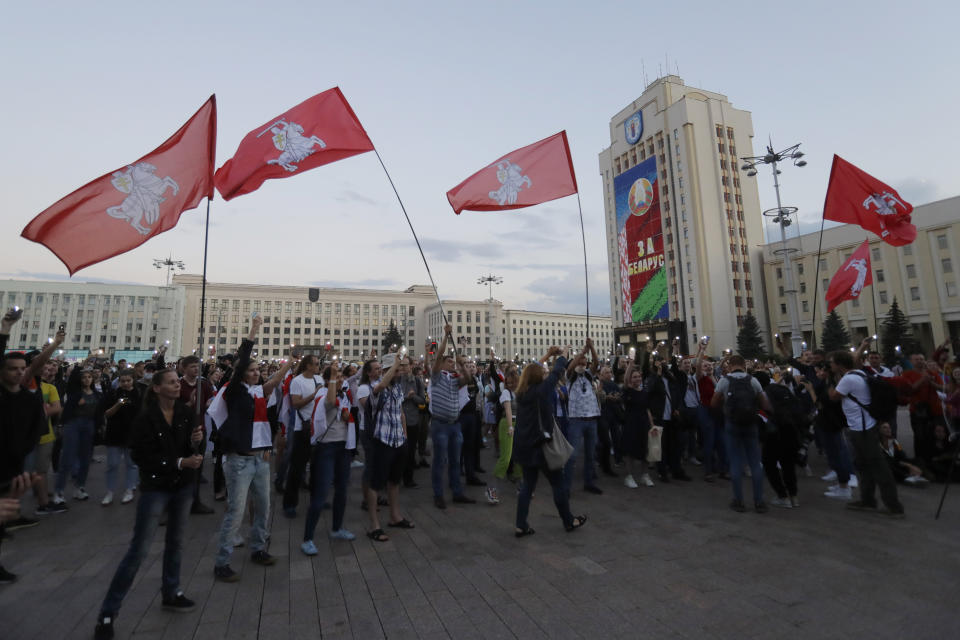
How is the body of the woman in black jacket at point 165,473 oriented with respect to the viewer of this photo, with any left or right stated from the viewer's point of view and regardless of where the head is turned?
facing the viewer and to the right of the viewer

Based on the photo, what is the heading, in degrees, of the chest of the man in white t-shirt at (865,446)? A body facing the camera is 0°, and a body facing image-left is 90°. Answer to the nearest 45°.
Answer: approximately 90°

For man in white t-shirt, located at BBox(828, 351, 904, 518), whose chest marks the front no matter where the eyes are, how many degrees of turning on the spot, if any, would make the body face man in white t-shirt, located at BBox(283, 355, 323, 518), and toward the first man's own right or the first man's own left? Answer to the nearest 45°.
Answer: approximately 45° to the first man's own left

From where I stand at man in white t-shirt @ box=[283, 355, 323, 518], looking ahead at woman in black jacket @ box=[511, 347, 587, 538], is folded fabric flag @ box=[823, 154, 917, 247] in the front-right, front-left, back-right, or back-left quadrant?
front-left

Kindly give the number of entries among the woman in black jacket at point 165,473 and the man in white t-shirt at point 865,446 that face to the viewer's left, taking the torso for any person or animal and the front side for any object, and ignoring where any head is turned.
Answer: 1

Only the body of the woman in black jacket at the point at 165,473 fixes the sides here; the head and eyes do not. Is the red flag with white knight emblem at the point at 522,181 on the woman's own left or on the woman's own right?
on the woman's own left

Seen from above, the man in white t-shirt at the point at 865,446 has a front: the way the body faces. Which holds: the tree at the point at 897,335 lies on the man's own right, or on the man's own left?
on the man's own right

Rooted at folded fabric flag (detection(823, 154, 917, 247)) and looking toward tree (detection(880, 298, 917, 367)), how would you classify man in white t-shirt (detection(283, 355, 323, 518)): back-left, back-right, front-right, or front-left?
back-left

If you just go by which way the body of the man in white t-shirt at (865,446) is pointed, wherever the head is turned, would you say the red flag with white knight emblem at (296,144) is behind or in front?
in front

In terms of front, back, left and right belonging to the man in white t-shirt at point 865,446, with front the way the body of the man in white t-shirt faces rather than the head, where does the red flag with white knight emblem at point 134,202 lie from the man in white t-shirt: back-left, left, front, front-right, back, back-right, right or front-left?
front-left
